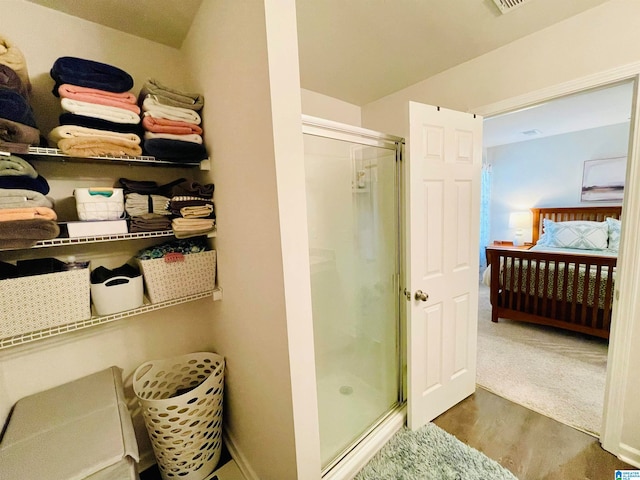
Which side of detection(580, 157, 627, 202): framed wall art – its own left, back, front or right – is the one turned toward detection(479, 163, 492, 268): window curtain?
right

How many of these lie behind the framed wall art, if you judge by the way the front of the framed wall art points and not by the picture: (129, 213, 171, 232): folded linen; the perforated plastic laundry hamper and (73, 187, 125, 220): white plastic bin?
0

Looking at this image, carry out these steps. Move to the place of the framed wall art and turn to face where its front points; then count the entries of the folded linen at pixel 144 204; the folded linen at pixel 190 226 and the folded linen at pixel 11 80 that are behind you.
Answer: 0

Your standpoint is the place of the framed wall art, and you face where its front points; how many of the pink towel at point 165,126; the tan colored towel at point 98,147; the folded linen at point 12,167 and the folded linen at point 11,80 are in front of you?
4

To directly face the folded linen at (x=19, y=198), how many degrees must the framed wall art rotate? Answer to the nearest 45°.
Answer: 0° — it already faces it

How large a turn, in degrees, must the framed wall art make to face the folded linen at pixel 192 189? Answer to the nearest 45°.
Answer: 0° — it already faces it

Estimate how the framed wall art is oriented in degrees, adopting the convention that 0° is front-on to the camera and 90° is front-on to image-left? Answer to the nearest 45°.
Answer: approximately 0°

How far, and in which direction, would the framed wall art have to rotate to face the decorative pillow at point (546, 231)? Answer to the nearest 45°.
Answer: approximately 45° to its right

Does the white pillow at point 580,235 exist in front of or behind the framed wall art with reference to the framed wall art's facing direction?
in front

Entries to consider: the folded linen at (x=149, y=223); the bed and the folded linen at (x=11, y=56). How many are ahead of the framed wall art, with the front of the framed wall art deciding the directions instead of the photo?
3

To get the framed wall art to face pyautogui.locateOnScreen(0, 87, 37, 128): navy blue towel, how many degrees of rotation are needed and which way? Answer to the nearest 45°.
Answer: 0° — it already faces it

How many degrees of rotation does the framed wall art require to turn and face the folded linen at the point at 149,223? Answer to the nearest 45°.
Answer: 0° — it already faces it

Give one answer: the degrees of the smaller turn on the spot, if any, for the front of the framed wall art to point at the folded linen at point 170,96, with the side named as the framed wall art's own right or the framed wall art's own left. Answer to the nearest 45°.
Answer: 0° — it already faces it

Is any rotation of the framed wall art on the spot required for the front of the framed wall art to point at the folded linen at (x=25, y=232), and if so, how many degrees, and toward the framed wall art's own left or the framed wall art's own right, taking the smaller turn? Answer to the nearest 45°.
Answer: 0° — it already faces it

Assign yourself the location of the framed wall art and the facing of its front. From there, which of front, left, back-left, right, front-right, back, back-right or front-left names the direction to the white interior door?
front

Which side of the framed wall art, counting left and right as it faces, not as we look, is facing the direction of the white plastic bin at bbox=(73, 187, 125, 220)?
front

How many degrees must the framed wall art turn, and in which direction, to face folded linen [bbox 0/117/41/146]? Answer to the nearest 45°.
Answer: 0° — it already faces it

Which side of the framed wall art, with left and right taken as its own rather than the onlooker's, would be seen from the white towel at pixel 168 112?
front

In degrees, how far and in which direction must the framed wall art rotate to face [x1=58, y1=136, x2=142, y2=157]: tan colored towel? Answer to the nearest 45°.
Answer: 0° — it already faces it

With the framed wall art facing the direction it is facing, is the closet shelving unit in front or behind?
in front
